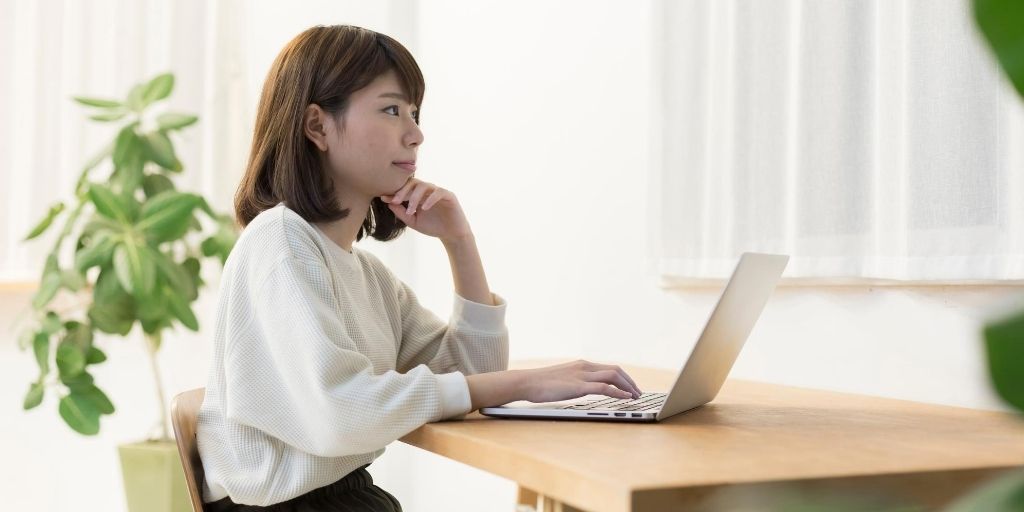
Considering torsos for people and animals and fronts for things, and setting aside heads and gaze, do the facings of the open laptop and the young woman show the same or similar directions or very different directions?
very different directions

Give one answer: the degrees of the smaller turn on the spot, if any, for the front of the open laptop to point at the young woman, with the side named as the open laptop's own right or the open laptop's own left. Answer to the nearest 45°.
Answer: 0° — it already faces them

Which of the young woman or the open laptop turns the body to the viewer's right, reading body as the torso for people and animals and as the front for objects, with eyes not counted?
the young woman

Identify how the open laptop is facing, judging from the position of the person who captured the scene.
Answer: facing to the left of the viewer

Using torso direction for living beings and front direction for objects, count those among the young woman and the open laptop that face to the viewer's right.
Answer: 1

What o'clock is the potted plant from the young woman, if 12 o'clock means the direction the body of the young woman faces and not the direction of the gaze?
The potted plant is roughly at 8 o'clock from the young woman.

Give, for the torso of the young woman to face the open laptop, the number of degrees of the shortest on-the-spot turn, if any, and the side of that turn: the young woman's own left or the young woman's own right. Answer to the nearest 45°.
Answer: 0° — they already face it

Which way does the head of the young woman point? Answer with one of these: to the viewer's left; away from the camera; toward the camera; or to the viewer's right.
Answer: to the viewer's right

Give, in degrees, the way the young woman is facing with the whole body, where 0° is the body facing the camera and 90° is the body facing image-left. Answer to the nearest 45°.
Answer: approximately 270°
